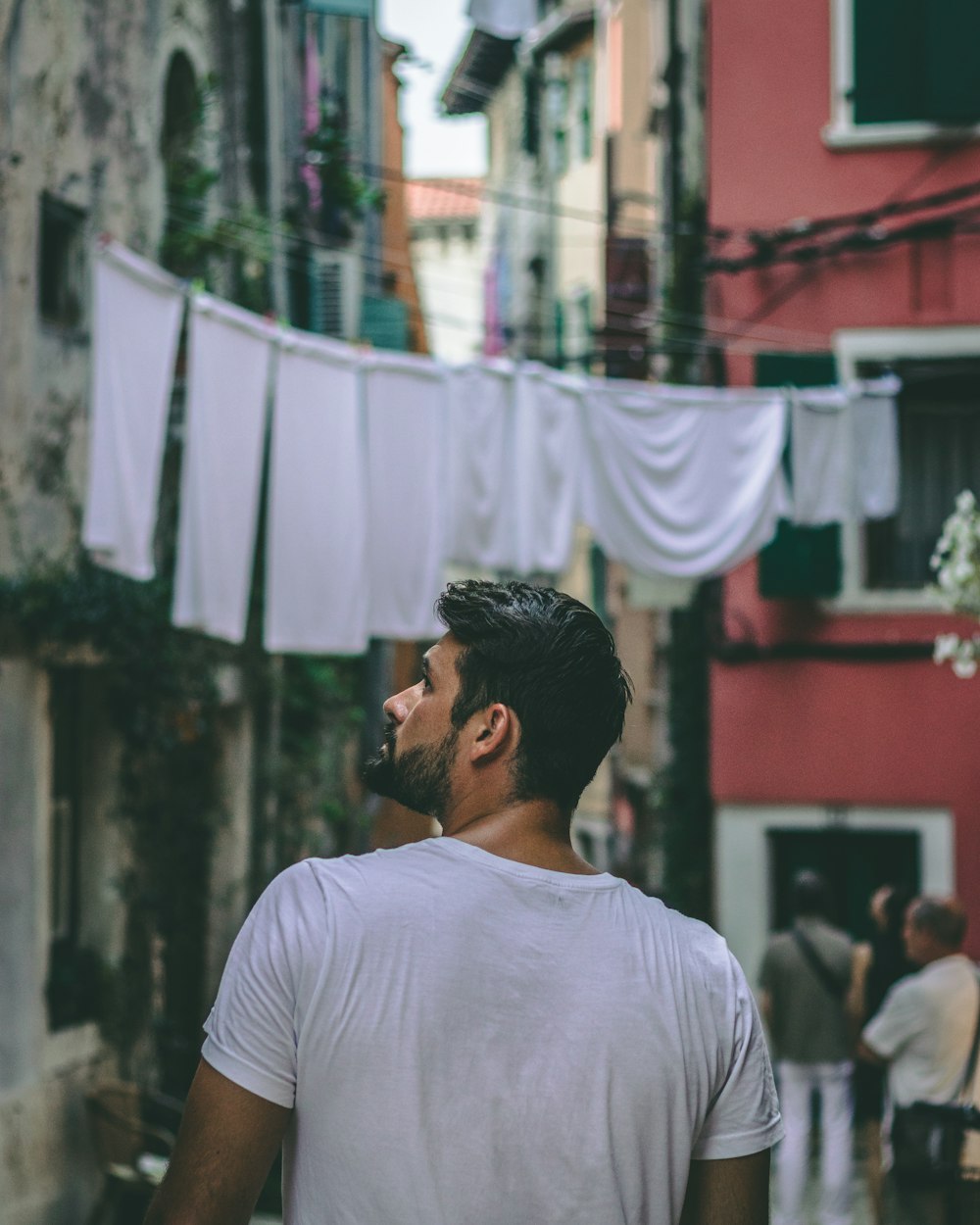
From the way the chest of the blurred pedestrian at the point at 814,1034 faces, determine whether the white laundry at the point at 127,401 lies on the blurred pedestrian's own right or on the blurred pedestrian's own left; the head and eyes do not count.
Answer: on the blurred pedestrian's own left

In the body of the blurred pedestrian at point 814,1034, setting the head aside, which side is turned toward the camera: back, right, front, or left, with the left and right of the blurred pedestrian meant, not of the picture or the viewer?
back

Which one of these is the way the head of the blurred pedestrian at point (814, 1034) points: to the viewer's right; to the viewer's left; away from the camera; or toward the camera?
away from the camera

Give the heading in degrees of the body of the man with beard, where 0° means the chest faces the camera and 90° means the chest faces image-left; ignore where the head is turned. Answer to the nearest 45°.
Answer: approximately 180°

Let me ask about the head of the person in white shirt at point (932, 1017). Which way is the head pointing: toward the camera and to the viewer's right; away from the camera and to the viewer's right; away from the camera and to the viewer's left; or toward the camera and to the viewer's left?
away from the camera and to the viewer's left

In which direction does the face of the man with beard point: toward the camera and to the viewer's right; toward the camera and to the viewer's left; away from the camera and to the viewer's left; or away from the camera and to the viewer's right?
away from the camera and to the viewer's left

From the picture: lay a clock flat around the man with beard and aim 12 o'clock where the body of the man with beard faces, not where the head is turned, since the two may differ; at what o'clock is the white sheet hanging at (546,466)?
The white sheet hanging is roughly at 12 o'clock from the man with beard.

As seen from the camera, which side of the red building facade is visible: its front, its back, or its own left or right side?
front

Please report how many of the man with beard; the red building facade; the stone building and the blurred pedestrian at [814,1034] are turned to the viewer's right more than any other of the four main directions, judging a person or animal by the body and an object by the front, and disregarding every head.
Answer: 1

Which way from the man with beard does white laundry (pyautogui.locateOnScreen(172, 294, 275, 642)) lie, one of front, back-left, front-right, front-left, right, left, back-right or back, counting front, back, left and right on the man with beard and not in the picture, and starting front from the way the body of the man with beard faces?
front

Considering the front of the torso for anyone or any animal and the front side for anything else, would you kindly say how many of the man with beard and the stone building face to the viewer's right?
1

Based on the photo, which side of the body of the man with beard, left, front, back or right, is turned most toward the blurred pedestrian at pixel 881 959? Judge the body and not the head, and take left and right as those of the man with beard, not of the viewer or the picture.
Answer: front

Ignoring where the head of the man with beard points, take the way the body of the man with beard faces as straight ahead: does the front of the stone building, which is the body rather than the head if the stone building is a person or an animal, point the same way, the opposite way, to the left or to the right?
to the right

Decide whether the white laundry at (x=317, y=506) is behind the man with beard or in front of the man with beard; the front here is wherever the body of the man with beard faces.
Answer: in front

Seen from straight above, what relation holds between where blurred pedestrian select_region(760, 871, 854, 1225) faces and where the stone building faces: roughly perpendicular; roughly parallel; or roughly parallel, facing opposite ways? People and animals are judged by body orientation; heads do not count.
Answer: roughly perpendicular

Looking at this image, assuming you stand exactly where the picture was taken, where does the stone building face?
facing to the right of the viewer
